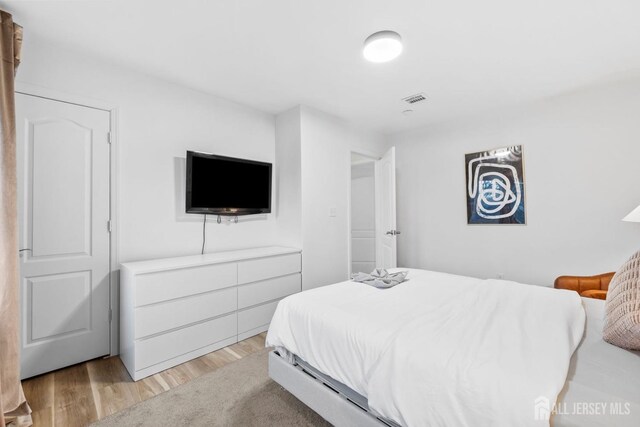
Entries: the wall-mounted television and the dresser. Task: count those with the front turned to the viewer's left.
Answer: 0

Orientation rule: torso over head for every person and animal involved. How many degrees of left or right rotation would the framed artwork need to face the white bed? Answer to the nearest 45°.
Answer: approximately 45° to its left

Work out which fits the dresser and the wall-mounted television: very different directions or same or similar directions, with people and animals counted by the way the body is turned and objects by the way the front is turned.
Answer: same or similar directions

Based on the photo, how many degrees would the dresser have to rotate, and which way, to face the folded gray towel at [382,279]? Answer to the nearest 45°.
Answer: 0° — it already faces it

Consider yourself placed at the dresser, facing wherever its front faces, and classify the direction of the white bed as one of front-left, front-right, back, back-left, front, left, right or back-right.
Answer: front

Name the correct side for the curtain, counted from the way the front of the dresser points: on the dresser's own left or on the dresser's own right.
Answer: on the dresser's own right

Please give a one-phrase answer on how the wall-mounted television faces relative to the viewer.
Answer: facing the viewer and to the right of the viewer

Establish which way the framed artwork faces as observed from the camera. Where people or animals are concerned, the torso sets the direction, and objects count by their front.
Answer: facing the viewer and to the left of the viewer

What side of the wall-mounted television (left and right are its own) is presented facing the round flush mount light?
front

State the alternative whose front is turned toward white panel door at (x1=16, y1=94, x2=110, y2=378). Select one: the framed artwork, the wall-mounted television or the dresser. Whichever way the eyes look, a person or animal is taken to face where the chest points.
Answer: the framed artwork

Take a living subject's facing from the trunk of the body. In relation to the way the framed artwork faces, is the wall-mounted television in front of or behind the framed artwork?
in front

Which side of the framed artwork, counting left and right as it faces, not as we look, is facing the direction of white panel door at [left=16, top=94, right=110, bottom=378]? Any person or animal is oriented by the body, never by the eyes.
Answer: front
